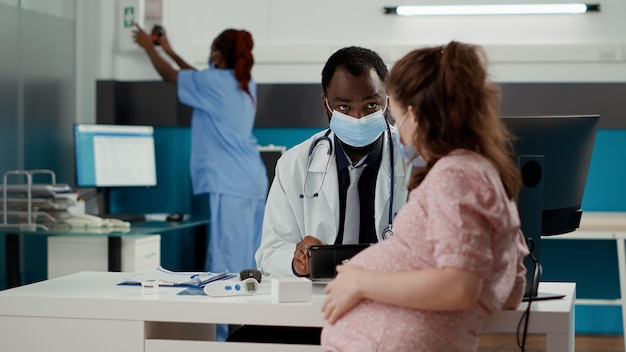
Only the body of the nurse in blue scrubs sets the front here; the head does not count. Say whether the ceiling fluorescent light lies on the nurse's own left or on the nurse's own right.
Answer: on the nurse's own right

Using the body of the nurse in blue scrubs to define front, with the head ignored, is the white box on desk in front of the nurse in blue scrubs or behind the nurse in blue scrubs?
behind

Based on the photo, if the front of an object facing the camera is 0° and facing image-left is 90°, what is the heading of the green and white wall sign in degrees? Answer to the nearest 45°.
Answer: approximately 0°

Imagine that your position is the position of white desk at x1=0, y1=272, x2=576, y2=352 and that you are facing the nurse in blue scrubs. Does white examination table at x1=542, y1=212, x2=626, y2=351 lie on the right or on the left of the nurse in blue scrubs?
right

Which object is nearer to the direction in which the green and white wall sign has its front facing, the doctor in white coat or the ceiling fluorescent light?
the doctor in white coat

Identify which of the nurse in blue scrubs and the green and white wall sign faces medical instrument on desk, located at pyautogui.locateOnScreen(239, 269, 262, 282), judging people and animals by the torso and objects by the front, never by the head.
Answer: the green and white wall sign

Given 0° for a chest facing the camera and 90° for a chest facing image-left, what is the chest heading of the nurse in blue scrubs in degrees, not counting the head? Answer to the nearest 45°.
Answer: approximately 135°

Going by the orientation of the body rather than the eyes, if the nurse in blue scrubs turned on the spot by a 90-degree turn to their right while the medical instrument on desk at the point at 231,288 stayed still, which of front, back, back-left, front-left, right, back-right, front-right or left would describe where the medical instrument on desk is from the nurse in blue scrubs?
back-right

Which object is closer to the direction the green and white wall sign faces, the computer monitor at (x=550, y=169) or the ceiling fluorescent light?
the computer monitor

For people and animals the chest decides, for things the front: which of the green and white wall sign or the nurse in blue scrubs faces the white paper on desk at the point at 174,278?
the green and white wall sign

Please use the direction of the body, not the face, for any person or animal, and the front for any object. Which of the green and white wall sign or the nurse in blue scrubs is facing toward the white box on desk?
the green and white wall sign
